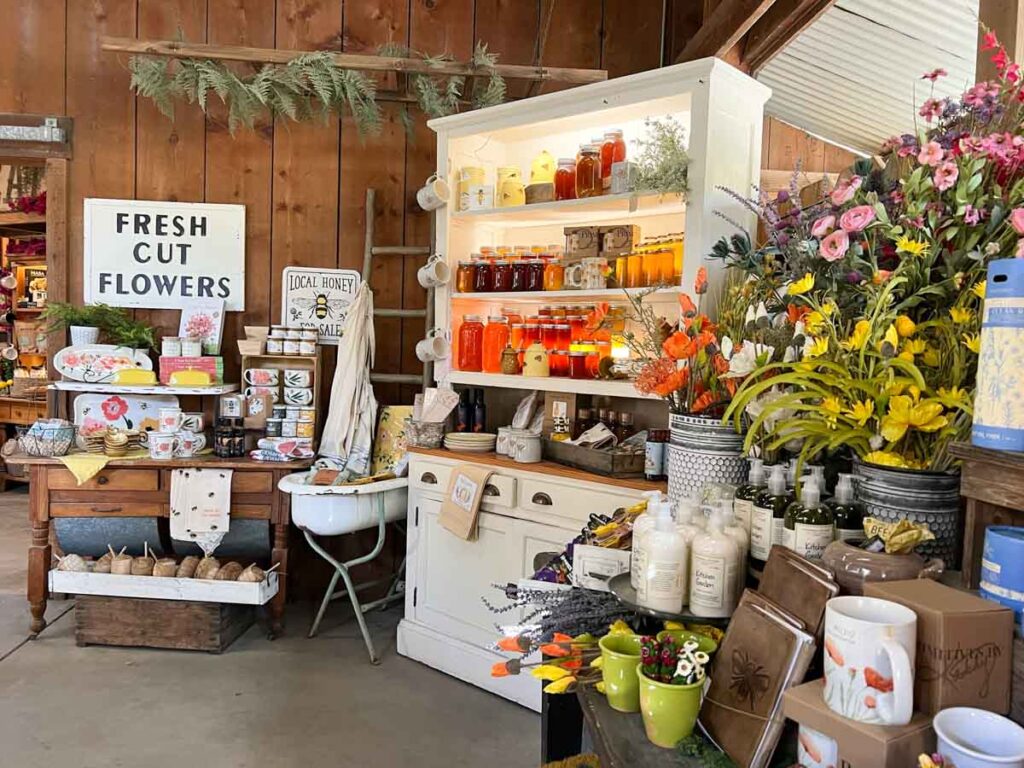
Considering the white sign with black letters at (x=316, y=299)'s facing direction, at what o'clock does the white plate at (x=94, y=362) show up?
The white plate is roughly at 3 o'clock from the white sign with black letters.

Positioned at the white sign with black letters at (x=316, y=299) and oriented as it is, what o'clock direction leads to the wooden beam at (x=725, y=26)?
The wooden beam is roughly at 10 o'clock from the white sign with black letters.

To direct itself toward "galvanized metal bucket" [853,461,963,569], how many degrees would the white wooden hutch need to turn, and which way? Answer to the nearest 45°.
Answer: approximately 90° to its left

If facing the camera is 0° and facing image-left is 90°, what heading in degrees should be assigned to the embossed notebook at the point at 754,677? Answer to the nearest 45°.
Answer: approximately 45°
